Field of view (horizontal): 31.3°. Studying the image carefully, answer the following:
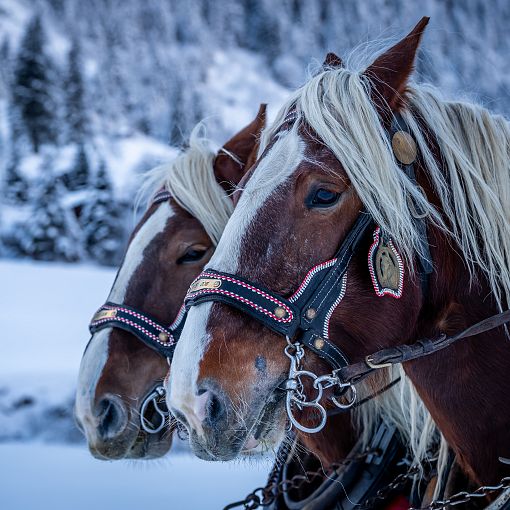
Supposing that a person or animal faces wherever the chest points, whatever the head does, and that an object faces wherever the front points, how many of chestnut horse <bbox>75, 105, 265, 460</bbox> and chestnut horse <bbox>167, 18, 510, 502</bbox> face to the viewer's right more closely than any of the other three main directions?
0

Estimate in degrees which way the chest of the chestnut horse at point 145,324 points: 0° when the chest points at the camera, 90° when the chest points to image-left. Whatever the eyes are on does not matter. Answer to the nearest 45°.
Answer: approximately 45°

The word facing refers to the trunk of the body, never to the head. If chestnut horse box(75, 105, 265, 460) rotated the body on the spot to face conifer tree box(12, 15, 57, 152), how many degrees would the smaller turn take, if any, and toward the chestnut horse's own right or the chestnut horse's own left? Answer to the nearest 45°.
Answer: approximately 135° to the chestnut horse's own right

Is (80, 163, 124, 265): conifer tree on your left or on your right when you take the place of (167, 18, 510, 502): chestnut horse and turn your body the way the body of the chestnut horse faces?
on your right

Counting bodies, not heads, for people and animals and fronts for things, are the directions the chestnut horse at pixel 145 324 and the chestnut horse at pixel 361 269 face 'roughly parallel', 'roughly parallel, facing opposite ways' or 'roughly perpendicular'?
roughly parallel

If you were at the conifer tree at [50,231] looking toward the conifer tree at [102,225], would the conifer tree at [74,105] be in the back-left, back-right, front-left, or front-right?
front-left

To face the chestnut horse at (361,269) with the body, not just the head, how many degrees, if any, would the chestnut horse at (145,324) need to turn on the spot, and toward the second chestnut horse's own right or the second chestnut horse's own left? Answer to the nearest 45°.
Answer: approximately 90° to the second chestnut horse's own left

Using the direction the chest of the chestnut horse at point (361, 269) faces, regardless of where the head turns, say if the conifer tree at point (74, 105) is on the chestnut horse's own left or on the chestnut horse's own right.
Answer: on the chestnut horse's own right

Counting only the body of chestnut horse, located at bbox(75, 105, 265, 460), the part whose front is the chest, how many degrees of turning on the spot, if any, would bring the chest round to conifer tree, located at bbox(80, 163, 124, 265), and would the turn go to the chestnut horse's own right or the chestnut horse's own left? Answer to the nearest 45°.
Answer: approximately 135° to the chestnut horse's own right

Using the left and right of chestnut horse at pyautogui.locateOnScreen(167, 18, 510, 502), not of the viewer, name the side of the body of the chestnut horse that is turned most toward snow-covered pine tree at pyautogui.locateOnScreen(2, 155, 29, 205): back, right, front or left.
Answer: right

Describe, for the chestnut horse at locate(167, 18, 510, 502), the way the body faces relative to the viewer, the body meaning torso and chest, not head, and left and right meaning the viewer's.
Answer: facing the viewer and to the left of the viewer

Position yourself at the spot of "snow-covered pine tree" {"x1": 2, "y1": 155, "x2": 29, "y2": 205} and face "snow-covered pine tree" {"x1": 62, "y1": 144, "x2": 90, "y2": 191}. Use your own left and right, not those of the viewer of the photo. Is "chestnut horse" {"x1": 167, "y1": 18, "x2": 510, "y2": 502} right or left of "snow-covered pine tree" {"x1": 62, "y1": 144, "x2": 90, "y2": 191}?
right
